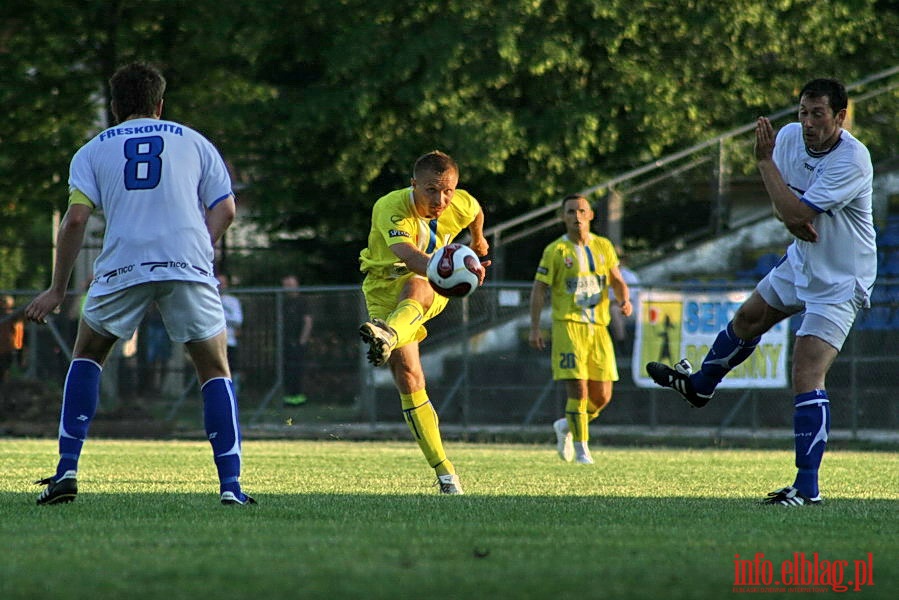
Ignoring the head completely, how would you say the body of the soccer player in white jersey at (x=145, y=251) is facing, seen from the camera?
away from the camera

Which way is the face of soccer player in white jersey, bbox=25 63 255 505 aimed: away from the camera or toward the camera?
away from the camera

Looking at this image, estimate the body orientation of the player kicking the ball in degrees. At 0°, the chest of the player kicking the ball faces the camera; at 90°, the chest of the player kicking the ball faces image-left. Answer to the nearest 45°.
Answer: approximately 315°

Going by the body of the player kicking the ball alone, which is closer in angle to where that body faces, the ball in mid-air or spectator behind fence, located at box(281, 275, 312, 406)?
the ball in mid-air

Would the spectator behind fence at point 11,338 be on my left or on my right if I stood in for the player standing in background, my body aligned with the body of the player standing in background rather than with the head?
on my right

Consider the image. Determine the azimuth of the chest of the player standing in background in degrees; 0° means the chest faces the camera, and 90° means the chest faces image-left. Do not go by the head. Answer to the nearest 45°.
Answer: approximately 0°

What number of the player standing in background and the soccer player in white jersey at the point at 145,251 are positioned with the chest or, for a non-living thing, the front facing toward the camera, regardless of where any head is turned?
1

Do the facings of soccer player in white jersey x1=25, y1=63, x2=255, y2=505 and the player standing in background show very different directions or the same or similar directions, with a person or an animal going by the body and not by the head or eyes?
very different directions

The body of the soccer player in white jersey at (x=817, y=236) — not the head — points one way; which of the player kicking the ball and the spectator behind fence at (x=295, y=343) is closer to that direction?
the player kicking the ball

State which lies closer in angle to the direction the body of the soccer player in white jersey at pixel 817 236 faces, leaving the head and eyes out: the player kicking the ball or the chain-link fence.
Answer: the player kicking the ball
